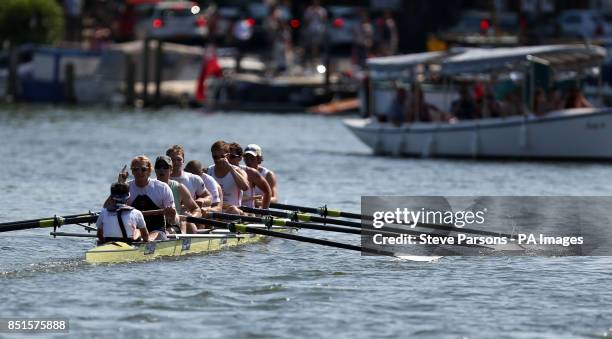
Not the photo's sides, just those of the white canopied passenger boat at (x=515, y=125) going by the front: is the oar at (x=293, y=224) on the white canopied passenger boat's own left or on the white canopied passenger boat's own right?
on the white canopied passenger boat's own left

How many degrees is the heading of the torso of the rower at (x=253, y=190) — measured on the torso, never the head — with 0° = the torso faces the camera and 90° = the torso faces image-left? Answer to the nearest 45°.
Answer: approximately 45°

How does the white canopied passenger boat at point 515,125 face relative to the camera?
to the viewer's left

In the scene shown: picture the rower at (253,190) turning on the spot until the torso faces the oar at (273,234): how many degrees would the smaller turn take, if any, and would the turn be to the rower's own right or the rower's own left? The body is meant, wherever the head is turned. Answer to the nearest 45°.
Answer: approximately 45° to the rower's own left

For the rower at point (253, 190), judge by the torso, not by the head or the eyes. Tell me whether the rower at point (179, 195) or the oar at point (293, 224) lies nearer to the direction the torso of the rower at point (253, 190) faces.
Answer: the rower

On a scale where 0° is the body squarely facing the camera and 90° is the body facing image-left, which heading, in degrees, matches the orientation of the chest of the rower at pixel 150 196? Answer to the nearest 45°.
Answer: approximately 45°

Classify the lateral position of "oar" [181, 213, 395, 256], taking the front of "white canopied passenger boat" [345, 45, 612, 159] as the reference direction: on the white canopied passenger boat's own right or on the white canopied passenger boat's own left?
on the white canopied passenger boat's own left
